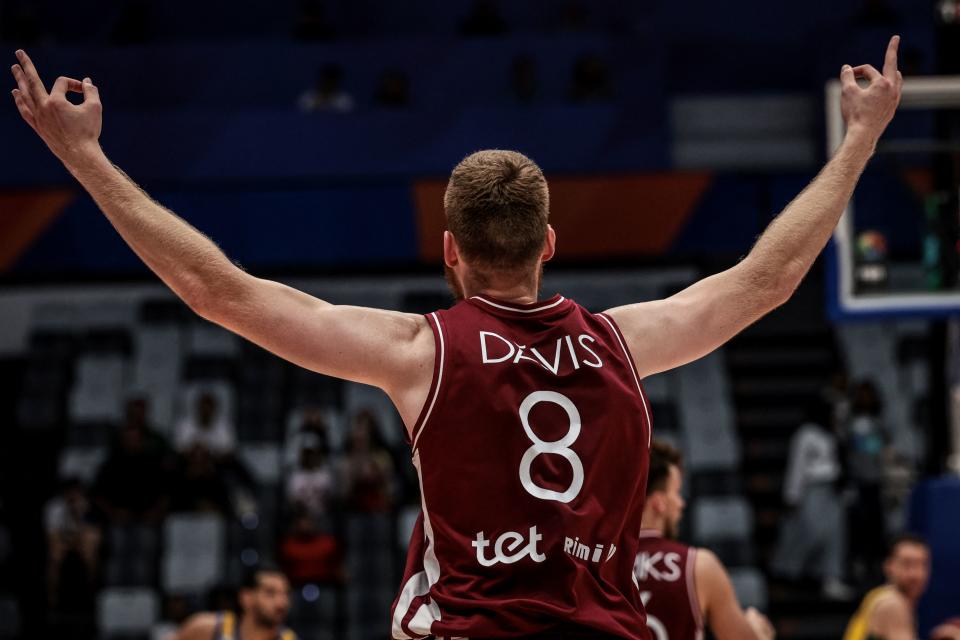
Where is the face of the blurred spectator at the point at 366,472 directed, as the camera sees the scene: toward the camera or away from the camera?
toward the camera

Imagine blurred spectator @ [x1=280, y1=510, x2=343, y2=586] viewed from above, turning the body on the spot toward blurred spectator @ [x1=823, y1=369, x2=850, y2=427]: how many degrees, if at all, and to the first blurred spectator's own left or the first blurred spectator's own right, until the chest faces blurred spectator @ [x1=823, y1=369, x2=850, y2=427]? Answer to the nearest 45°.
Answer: approximately 90° to the first blurred spectator's own left

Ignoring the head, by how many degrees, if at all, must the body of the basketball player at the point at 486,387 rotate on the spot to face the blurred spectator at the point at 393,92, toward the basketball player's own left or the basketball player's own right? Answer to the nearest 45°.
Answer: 0° — they already face them

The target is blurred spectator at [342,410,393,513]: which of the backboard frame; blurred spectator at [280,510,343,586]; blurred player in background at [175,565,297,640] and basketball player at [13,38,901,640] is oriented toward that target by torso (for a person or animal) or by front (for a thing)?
the basketball player

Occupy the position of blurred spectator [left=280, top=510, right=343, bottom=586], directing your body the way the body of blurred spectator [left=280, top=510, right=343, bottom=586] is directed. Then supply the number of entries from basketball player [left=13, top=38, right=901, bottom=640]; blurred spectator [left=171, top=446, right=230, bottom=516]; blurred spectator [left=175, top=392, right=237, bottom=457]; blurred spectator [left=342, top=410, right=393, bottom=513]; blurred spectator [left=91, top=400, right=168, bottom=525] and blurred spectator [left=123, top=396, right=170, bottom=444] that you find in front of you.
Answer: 1

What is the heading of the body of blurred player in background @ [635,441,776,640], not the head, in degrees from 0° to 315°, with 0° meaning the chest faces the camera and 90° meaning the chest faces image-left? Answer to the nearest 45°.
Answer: approximately 225°

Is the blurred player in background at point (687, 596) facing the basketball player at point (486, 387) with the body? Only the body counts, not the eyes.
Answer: no

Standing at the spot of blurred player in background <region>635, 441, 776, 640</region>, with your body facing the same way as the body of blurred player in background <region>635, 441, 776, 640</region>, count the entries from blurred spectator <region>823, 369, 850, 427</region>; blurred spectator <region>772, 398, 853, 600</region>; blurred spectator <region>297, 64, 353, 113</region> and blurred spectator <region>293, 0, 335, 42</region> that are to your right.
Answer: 0

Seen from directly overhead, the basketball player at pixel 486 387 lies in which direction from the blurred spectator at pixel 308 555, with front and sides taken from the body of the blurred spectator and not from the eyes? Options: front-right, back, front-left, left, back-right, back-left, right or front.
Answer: front

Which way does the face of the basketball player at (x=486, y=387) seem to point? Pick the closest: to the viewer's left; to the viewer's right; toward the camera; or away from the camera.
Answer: away from the camera

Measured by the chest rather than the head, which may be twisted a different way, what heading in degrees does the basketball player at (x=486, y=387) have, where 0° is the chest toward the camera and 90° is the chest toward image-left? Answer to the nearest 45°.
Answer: approximately 180°

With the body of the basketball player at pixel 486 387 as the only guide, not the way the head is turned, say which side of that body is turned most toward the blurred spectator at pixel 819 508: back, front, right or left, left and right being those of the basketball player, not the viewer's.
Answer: front

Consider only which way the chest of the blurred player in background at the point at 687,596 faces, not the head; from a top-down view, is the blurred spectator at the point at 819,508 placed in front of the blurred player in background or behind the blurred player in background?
in front

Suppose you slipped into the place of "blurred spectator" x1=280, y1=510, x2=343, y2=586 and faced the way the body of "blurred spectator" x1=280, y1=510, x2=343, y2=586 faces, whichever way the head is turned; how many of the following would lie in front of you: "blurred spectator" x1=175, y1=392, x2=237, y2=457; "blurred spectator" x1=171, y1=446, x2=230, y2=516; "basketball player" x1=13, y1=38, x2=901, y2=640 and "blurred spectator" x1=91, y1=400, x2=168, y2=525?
1

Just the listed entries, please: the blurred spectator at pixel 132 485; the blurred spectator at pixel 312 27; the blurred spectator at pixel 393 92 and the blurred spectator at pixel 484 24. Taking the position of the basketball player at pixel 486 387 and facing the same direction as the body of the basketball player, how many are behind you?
0

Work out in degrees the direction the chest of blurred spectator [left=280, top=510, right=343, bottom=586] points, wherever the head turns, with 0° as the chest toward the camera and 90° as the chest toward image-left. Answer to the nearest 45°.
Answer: approximately 0°
